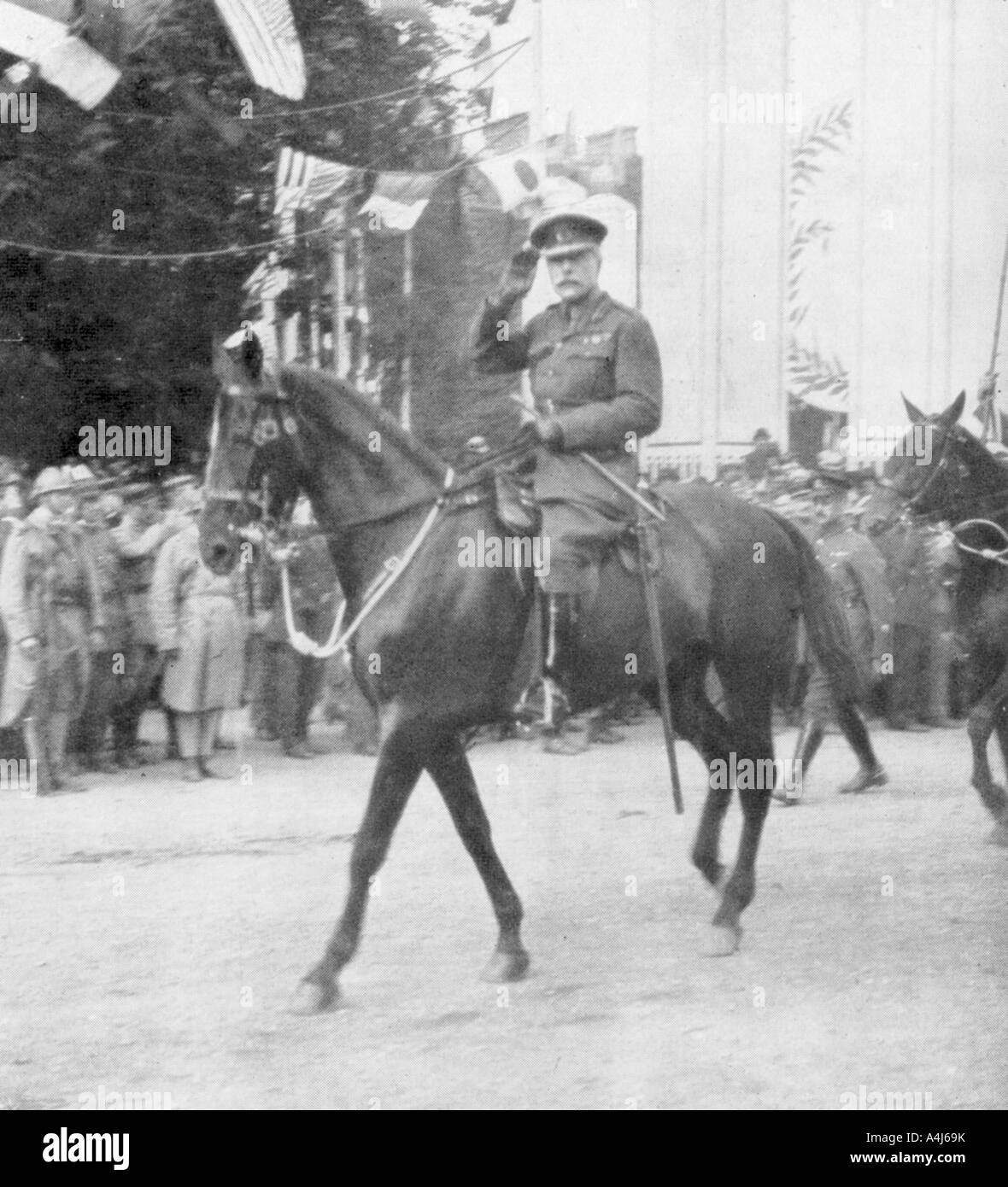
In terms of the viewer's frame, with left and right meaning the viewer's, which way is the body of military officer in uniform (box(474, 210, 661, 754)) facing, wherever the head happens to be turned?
facing the viewer and to the left of the viewer

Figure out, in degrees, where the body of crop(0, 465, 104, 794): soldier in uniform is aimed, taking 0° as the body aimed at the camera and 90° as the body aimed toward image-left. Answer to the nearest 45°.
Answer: approximately 315°

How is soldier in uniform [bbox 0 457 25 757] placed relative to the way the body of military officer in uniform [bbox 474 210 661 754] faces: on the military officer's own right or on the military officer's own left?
on the military officer's own right

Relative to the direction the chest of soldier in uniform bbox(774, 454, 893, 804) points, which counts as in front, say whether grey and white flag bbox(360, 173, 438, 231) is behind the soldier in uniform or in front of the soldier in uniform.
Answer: in front

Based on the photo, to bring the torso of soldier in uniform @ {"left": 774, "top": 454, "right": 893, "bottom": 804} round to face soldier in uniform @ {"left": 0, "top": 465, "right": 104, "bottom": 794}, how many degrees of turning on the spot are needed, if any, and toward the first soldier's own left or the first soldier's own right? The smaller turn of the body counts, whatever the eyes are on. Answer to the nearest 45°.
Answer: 0° — they already face them

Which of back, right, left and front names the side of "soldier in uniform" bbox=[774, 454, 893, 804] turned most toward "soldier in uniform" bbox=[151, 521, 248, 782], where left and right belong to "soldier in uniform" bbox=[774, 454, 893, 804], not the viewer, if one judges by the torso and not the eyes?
front

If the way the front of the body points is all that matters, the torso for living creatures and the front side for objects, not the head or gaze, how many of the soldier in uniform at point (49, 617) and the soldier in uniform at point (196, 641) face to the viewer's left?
0

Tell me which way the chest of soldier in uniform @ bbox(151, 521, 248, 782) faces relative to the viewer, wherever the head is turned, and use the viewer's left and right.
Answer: facing the viewer and to the right of the viewer
